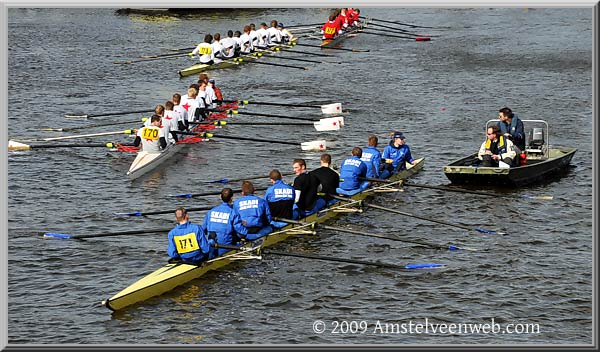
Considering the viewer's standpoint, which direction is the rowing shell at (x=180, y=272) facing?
facing the viewer and to the left of the viewer

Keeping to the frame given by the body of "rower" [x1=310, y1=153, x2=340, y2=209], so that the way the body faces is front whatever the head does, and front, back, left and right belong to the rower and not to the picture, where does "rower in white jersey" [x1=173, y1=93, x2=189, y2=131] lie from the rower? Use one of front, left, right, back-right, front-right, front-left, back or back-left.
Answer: left

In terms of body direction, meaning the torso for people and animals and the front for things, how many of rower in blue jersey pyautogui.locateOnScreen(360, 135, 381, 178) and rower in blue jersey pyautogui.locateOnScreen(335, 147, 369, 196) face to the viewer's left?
0

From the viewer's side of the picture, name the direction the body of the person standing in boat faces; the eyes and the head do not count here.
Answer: to the viewer's left

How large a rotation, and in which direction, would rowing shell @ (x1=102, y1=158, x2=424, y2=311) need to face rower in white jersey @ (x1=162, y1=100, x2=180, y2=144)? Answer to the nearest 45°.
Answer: approximately 135° to its right

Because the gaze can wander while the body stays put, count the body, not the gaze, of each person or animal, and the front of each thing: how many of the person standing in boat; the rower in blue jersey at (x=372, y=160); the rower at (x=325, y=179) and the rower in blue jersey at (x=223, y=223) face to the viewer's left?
1

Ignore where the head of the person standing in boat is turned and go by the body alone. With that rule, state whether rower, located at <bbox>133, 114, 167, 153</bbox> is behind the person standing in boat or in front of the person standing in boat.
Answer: in front

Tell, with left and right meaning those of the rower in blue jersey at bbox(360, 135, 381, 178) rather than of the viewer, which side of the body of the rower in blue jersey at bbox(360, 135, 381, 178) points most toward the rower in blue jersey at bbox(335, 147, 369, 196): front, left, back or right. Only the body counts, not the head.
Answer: back

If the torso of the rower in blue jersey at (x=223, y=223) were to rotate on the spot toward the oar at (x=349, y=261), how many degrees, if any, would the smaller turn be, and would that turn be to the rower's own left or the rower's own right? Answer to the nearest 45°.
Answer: approximately 45° to the rower's own right

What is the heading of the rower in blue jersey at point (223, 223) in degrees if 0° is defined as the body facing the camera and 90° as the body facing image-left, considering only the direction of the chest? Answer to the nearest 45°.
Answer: approximately 225°

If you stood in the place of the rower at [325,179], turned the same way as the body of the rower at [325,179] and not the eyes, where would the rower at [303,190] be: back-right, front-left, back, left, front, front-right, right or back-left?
back

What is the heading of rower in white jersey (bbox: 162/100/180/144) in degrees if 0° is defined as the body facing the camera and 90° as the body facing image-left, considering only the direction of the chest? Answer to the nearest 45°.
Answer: approximately 225°

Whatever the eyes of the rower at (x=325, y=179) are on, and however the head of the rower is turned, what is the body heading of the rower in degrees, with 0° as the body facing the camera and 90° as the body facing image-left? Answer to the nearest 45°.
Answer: approximately 225°

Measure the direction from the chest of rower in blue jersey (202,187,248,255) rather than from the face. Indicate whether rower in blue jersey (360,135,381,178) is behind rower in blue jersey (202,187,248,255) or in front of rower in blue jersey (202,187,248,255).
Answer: in front

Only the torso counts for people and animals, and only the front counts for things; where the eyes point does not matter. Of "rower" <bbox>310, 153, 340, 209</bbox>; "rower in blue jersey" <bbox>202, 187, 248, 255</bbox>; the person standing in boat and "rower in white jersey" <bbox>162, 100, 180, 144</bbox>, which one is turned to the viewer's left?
the person standing in boat

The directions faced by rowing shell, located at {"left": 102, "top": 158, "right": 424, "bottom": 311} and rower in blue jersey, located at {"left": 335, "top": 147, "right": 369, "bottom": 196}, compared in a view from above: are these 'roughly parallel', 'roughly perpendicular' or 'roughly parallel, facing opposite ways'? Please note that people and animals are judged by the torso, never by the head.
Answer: roughly parallel, facing opposite ways

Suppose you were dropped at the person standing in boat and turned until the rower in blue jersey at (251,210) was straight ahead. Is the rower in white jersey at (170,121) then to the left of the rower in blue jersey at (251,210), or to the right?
right
